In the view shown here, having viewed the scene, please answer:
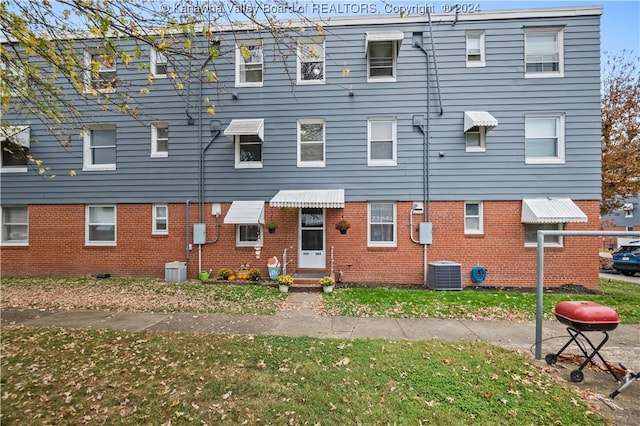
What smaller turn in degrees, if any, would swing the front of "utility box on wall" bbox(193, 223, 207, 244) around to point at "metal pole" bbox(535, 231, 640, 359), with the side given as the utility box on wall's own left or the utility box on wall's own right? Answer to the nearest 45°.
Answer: approximately 45° to the utility box on wall's own left

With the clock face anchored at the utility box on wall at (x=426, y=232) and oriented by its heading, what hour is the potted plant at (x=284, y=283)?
The potted plant is roughly at 2 o'clock from the utility box on wall.

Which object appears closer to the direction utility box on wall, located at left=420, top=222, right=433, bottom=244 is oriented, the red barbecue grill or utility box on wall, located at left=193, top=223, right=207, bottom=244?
the red barbecue grill

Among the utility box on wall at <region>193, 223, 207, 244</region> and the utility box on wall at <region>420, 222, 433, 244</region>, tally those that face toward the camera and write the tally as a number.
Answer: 2

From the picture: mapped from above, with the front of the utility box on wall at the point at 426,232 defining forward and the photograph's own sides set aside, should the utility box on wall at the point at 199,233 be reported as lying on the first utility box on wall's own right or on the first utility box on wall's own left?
on the first utility box on wall's own right

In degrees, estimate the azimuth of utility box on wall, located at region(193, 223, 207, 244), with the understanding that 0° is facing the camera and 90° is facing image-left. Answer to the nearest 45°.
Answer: approximately 0°

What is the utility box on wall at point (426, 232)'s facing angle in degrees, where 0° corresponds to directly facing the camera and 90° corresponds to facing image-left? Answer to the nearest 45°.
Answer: approximately 0°

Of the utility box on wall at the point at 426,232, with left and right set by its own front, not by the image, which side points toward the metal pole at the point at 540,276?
front

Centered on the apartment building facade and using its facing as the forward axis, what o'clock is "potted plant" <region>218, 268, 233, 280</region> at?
The potted plant is roughly at 3 o'clock from the apartment building facade.

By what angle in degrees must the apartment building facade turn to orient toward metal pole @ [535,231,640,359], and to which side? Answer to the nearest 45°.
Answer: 0° — it already faces it
